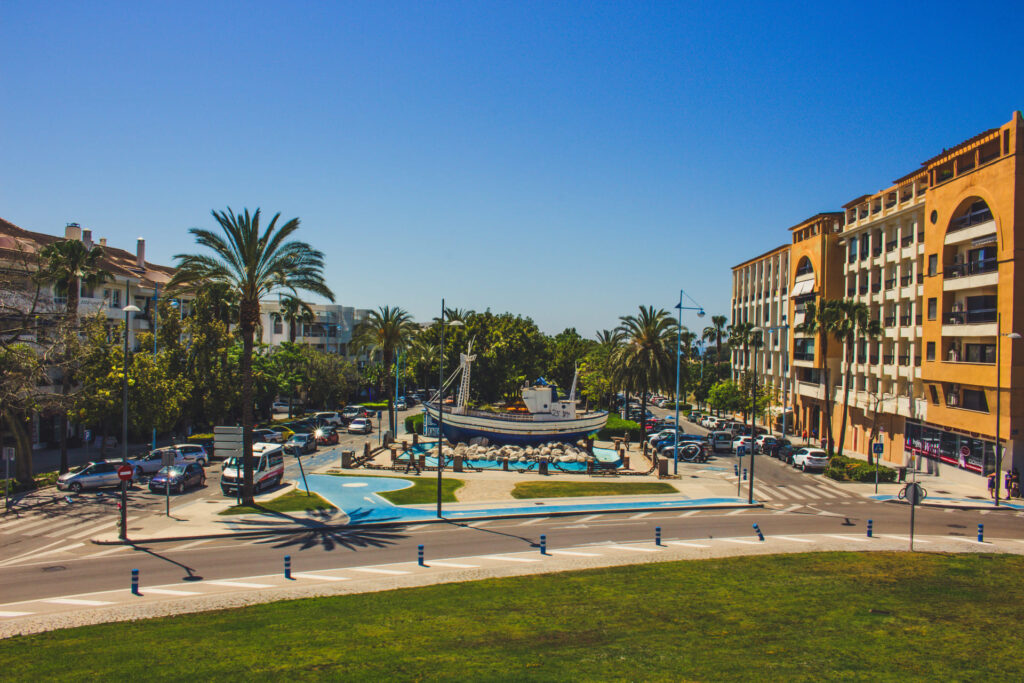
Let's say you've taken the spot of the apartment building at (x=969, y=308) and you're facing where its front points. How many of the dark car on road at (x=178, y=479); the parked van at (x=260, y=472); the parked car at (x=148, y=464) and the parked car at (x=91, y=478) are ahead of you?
4

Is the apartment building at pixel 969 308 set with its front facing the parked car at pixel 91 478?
yes

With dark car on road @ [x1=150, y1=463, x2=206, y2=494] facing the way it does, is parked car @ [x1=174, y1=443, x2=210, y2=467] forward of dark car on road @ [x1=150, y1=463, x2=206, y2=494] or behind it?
behind

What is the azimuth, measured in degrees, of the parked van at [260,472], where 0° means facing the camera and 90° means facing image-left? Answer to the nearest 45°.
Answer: approximately 45°

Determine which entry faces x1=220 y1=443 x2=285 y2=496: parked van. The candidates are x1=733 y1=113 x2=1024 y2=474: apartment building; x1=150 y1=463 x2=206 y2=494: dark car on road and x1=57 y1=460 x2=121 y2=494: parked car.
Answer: the apartment building

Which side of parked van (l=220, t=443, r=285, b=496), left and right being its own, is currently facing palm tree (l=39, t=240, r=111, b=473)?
right

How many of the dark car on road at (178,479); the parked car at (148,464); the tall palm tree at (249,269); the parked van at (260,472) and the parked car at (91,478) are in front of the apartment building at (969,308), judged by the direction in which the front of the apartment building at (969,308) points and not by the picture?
5

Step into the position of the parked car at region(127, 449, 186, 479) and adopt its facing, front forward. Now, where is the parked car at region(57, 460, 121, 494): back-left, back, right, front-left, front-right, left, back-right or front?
front

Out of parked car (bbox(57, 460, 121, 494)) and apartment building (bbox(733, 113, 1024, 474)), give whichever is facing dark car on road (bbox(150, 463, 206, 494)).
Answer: the apartment building

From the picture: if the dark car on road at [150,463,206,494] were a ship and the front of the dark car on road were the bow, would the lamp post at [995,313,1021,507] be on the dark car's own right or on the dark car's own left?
on the dark car's own left

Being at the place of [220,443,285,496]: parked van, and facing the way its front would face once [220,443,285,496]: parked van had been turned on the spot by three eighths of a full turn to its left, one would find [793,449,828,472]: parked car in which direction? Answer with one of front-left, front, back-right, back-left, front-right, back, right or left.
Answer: front

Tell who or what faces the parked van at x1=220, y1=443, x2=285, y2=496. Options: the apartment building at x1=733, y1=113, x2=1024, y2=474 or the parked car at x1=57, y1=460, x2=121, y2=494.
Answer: the apartment building

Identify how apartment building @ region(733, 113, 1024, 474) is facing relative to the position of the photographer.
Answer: facing the viewer and to the left of the viewer

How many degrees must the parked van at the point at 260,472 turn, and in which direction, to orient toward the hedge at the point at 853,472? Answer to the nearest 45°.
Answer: approximately 135° to its left
